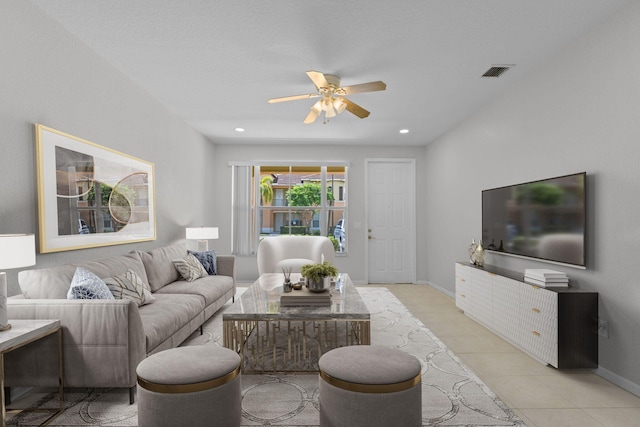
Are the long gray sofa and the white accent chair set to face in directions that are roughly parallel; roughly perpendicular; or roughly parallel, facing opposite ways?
roughly perpendicular

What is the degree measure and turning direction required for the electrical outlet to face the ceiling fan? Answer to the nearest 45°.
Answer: approximately 45° to its right

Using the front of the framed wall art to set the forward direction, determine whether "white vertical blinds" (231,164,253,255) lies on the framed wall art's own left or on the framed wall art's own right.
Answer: on the framed wall art's own left

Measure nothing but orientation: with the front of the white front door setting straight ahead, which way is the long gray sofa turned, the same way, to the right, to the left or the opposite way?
to the left

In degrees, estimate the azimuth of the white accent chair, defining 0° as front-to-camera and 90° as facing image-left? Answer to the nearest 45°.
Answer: approximately 0°

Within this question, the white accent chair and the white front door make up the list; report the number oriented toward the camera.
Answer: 2

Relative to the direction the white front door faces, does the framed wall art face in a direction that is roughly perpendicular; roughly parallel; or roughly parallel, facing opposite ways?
roughly perpendicular

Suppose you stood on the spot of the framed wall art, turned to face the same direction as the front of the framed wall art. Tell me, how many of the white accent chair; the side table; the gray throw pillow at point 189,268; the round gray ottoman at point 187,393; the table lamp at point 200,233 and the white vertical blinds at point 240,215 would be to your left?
4

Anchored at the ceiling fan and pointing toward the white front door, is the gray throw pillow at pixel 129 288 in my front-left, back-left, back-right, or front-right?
back-left

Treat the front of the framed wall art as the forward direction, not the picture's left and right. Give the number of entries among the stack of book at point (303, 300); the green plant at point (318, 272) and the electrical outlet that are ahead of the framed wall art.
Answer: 3

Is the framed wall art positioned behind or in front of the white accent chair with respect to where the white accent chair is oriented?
in front

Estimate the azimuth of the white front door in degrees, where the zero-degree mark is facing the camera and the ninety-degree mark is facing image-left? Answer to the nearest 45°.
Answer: approximately 0°

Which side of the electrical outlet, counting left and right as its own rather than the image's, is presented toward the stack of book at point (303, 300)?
front

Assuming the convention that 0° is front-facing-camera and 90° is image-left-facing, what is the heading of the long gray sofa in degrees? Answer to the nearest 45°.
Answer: approximately 315°
